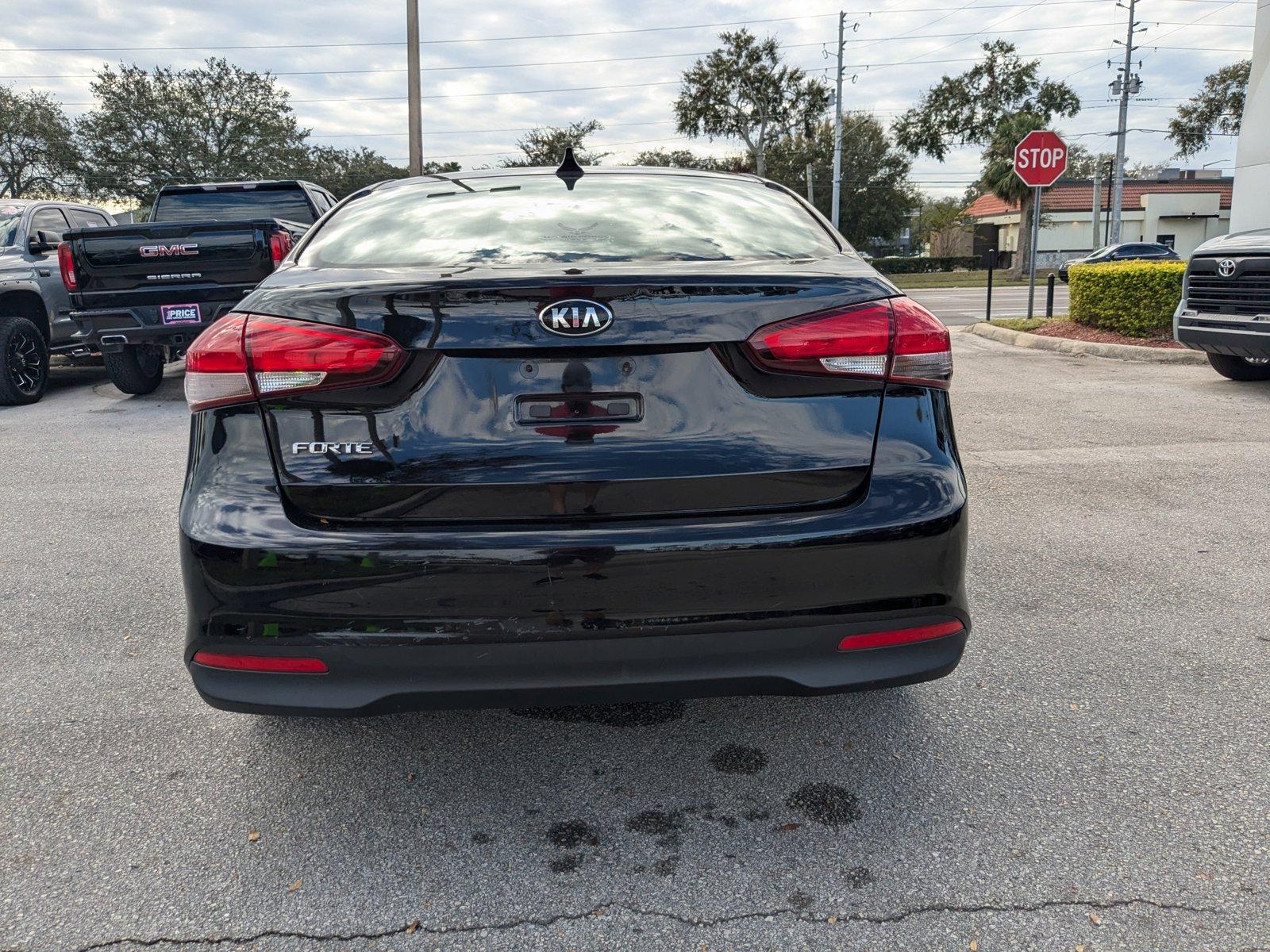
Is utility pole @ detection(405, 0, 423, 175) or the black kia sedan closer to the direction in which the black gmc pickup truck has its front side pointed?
the utility pole

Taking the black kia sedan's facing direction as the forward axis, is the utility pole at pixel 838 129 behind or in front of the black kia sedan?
in front

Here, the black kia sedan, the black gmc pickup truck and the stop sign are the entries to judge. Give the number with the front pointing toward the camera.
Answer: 1

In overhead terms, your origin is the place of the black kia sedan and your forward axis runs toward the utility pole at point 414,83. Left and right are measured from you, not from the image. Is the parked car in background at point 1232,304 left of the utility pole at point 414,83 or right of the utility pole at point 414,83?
right

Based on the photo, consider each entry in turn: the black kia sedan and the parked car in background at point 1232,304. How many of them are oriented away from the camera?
1

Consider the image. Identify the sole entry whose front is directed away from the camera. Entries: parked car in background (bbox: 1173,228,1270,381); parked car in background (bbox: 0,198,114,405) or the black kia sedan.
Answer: the black kia sedan

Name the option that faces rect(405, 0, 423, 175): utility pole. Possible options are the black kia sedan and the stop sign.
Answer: the black kia sedan

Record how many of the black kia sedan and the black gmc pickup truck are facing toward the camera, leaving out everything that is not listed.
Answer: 0

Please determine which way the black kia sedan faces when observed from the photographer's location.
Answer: facing away from the viewer

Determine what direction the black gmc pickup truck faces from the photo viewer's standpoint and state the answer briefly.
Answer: facing away from the viewer and to the right of the viewer

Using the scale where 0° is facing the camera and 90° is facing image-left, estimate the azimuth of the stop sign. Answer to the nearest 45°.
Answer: approximately 0°

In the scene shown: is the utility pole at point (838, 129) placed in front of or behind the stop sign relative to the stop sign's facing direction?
behind
